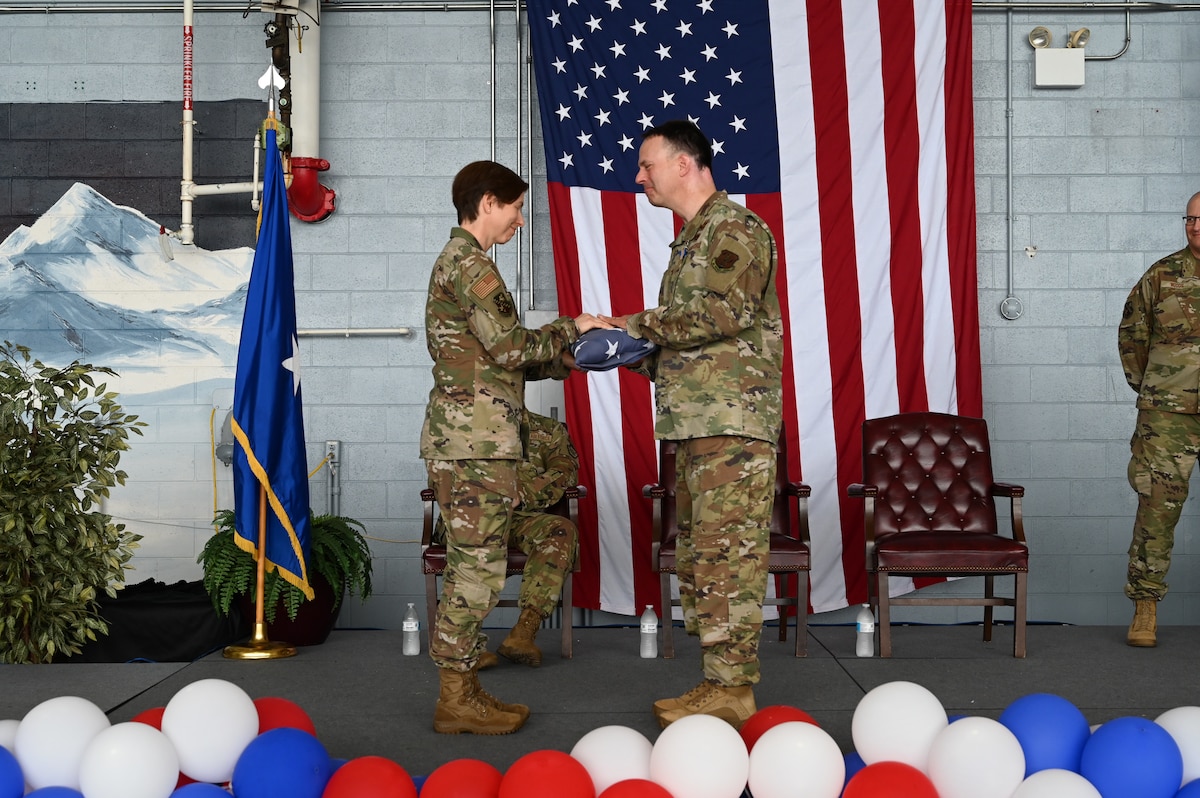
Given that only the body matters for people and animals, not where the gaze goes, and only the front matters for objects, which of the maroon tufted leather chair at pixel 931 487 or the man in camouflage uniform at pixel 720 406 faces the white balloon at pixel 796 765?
the maroon tufted leather chair

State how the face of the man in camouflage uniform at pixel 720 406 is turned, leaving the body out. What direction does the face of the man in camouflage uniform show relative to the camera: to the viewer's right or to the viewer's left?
to the viewer's left

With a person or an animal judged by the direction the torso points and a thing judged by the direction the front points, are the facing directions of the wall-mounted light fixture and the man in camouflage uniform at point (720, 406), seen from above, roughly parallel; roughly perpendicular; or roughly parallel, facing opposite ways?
roughly perpendicular

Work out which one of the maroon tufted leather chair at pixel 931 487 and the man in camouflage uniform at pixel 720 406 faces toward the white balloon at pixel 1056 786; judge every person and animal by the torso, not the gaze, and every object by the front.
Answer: the maroon tufted leather chair

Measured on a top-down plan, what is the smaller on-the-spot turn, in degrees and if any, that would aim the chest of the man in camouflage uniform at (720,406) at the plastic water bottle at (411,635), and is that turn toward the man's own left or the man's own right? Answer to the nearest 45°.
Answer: approximately 45° to the man's own right

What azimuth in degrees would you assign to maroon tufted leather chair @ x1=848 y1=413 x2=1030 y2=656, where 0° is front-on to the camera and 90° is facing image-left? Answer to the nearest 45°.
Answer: approximately 0°

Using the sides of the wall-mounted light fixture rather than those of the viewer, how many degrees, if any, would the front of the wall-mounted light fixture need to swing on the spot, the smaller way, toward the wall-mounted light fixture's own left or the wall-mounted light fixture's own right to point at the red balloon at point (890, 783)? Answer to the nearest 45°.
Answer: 0° — it already faces it

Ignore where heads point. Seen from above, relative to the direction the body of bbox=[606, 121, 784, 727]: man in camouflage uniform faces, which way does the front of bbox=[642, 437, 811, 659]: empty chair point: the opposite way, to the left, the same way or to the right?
to the left

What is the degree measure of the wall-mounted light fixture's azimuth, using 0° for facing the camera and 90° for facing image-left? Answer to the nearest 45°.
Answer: approximately 0°

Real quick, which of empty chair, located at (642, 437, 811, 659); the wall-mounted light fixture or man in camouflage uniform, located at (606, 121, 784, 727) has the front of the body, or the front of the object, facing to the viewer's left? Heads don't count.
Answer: the man in camouflage uniform

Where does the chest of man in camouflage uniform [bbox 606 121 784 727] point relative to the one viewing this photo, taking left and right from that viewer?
facing to the left of the viewer

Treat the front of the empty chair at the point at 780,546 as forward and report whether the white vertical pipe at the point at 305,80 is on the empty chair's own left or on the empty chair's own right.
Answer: on the empty chair's own right
